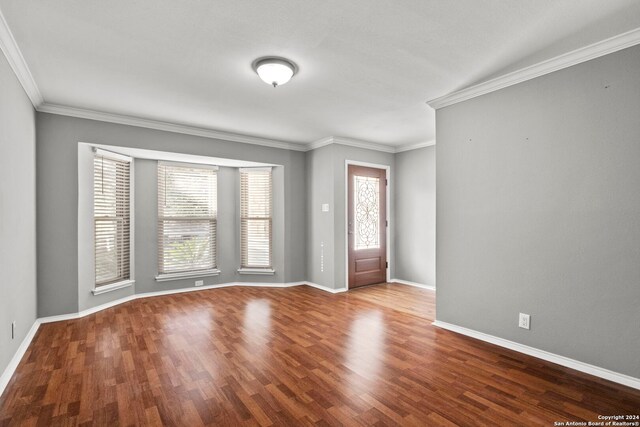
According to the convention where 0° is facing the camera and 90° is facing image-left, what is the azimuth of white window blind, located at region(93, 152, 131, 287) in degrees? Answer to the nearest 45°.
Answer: approximately 315°

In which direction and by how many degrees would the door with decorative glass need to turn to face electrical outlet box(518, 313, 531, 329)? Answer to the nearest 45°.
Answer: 0° — it already faces it

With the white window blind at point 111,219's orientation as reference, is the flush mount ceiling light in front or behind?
in front

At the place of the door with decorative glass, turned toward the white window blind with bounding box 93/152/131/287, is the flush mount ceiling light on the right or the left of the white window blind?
left

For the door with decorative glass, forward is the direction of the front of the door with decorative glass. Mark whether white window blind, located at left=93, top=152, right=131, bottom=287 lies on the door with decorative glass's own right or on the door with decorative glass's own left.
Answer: on the door with decorative glass's own right

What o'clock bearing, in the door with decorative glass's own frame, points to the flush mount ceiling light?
The flush mount ceiling light is roughly at 2 o'clock from the door with decorative glass.

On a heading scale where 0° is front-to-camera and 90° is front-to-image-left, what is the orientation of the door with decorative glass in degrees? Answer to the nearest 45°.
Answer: approximately 315°

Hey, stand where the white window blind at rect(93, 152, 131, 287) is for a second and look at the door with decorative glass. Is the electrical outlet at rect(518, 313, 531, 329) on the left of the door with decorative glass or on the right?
right

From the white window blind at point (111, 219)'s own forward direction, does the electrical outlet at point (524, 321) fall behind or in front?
in front
